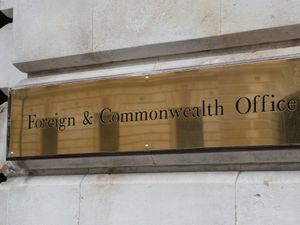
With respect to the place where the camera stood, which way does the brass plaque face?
facing the viewer and to the left of the viewer
